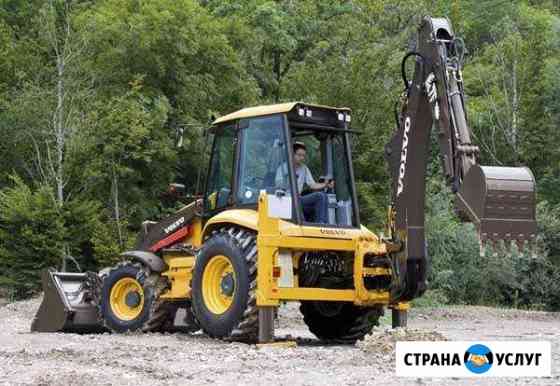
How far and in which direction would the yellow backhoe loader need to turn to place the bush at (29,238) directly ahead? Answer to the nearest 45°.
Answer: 0° — it already faces it

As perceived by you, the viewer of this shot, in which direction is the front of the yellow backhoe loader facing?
facing away from the viewer and to the left of the viewer
